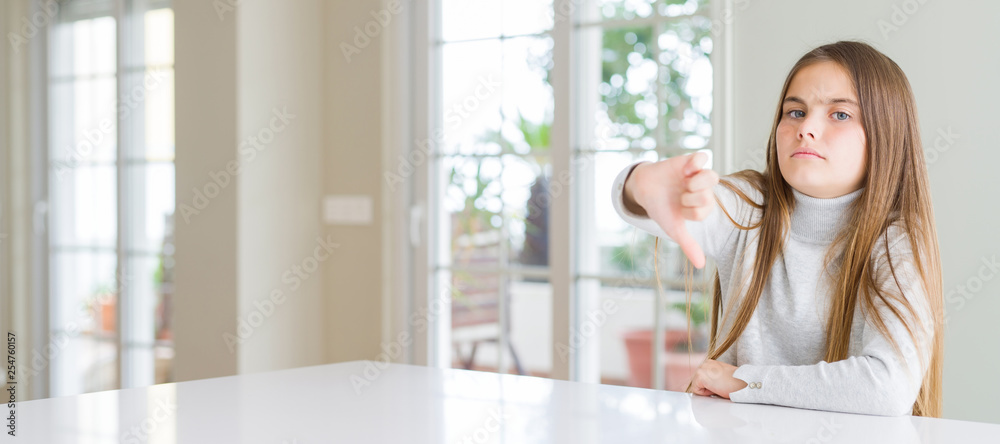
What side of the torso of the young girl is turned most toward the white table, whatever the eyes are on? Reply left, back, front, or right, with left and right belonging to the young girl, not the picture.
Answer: front

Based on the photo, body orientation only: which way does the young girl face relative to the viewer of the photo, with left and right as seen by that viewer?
facing the viewer and to the left of the viewer

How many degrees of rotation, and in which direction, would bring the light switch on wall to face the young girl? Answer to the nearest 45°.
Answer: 0° — it already faces them

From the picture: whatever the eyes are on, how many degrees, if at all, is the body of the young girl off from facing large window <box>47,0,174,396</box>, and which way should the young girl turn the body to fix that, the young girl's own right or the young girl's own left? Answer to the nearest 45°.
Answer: approximately 90° to the young girl's own right

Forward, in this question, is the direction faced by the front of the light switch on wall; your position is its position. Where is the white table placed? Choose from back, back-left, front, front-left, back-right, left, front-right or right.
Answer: front

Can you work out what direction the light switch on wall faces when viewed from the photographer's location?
facing the viewer

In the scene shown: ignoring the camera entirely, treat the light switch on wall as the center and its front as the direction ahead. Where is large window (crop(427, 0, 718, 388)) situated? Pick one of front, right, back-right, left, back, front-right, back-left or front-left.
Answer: front-left

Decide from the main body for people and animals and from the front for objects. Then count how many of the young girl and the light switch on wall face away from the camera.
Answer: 0

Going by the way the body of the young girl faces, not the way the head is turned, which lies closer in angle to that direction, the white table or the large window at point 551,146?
the white table

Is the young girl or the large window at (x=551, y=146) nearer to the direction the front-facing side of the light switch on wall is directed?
the young girl
